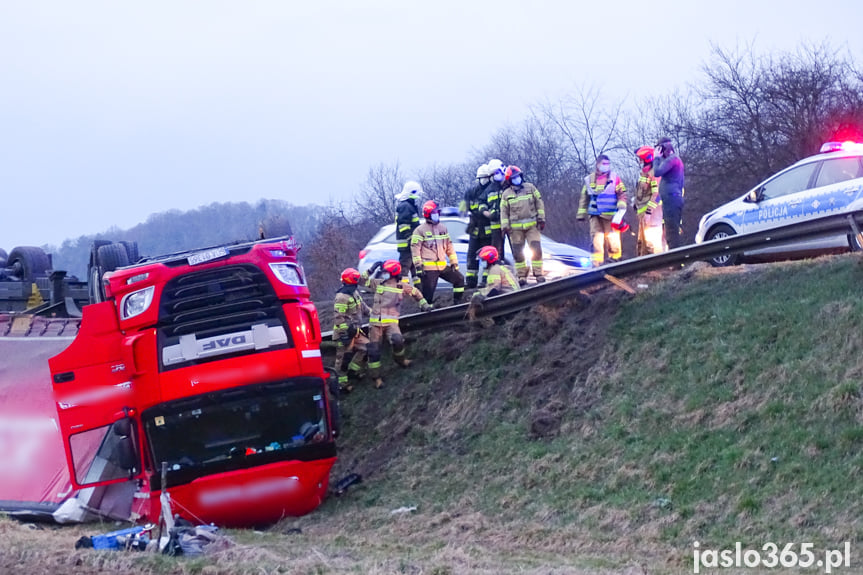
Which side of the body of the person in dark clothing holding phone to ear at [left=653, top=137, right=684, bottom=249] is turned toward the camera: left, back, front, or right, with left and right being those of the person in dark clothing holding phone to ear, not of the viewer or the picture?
left

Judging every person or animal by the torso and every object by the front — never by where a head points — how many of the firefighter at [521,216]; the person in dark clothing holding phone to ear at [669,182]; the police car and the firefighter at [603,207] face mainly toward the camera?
2

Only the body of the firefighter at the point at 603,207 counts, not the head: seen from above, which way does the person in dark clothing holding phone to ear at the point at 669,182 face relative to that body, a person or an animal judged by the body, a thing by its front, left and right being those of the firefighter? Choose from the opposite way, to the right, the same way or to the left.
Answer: to the right

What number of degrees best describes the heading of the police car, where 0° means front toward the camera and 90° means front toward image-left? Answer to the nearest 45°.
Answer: approximately 90°

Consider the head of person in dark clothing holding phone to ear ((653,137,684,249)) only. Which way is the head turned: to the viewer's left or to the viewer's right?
to the viewer's left

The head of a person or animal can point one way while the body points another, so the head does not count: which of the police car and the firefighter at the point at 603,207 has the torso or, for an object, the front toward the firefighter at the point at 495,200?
the police car

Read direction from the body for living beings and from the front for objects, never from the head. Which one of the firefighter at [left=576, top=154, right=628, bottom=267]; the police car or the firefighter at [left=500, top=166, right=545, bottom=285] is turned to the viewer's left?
the police car

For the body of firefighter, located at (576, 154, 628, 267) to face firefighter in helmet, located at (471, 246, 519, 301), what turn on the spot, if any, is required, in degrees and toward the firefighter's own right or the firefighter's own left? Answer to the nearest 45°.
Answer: approximately 45° to the firefighter's own right

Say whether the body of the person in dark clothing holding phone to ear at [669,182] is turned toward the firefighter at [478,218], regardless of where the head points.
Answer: yes

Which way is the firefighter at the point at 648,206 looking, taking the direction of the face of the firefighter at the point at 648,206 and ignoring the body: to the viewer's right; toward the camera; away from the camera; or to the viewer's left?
to the viewer's left

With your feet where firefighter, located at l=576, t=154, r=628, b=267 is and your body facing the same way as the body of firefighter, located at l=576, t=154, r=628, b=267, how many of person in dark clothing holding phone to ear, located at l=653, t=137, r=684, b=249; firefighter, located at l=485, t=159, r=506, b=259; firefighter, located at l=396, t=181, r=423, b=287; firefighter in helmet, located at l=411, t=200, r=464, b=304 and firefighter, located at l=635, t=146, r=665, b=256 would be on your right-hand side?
3

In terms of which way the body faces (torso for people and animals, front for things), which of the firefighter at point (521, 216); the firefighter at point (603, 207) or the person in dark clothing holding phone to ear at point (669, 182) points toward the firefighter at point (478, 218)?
the person in dark clothing holding phone to ear

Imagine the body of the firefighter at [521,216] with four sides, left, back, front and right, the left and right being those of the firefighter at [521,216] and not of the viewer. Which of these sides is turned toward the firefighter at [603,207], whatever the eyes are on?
left

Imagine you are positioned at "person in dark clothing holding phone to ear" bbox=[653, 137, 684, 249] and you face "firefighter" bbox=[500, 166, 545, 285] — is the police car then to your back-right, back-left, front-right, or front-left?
back-left

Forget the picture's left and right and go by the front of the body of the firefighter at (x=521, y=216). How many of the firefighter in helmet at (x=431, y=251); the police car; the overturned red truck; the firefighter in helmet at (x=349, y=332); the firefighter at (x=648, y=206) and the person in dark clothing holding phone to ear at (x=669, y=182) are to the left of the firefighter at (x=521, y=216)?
3

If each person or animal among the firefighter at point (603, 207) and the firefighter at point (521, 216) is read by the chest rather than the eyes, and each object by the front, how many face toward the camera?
2

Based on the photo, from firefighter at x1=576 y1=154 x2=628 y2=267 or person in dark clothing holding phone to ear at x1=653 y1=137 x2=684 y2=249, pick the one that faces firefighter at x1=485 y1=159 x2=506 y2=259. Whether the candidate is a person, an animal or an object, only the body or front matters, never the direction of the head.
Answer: the person in dark clothing holding phone to ear

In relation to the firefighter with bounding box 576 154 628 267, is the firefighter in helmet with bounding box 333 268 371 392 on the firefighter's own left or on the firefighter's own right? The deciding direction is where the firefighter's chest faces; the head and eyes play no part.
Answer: on the firefighter's own right
